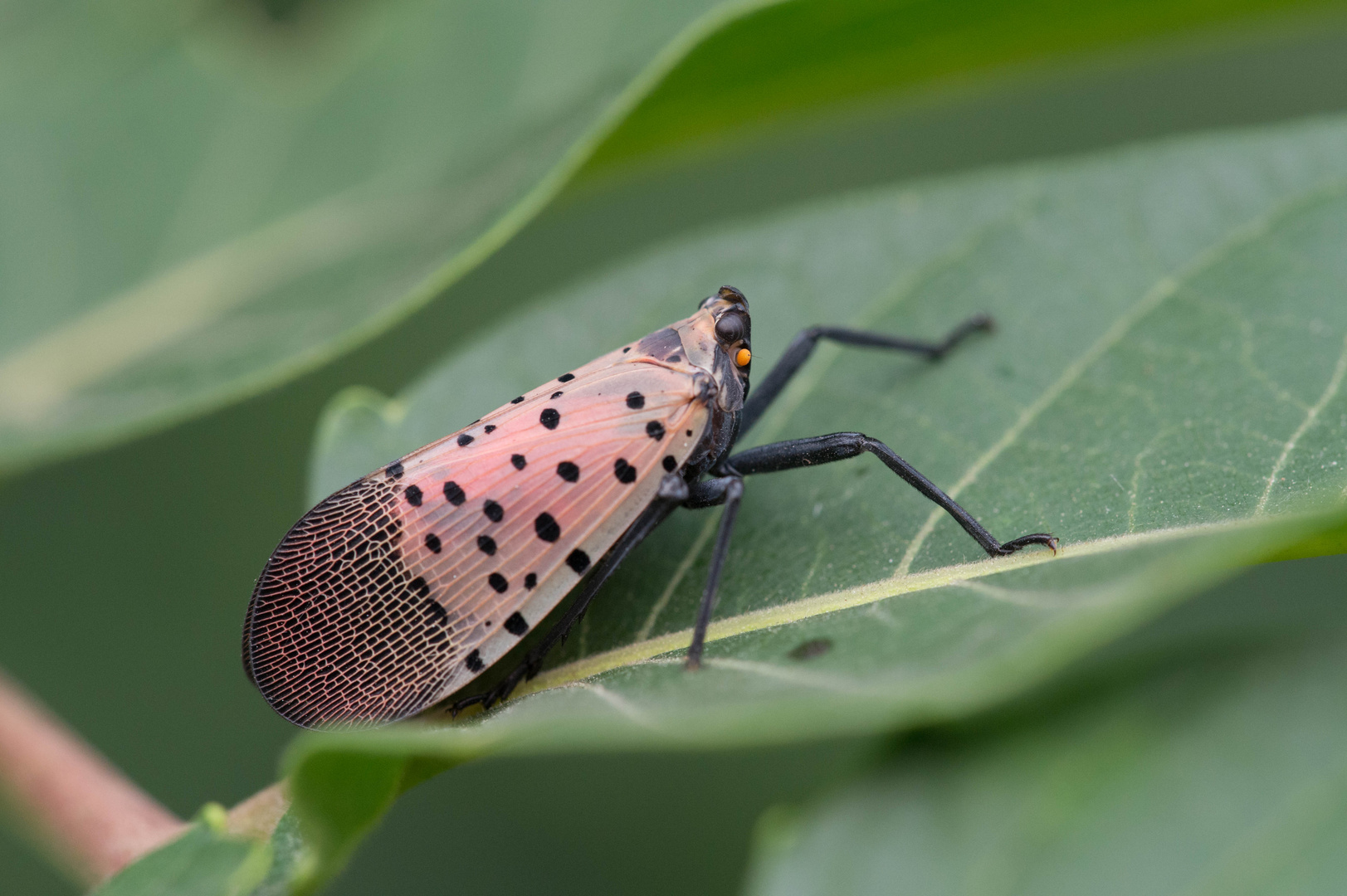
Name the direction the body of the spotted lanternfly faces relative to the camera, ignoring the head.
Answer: to the viewer's right

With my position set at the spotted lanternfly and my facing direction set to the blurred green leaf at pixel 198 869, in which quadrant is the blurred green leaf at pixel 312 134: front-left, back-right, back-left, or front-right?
back-right

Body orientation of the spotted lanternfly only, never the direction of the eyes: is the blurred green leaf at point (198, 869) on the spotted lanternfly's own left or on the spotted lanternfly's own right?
on the spotted lanternfly's own right

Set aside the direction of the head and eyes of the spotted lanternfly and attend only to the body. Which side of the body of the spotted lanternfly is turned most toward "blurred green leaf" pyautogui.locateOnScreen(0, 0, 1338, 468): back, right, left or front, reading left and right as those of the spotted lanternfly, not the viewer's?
left

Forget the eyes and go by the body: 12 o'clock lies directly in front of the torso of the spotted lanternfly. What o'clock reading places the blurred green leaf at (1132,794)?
The blurred green leaf is roughly at 2 o'clock from the spotted lanternfly.

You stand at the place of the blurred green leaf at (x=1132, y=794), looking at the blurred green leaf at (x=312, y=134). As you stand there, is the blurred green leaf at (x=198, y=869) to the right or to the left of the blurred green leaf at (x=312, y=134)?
left
